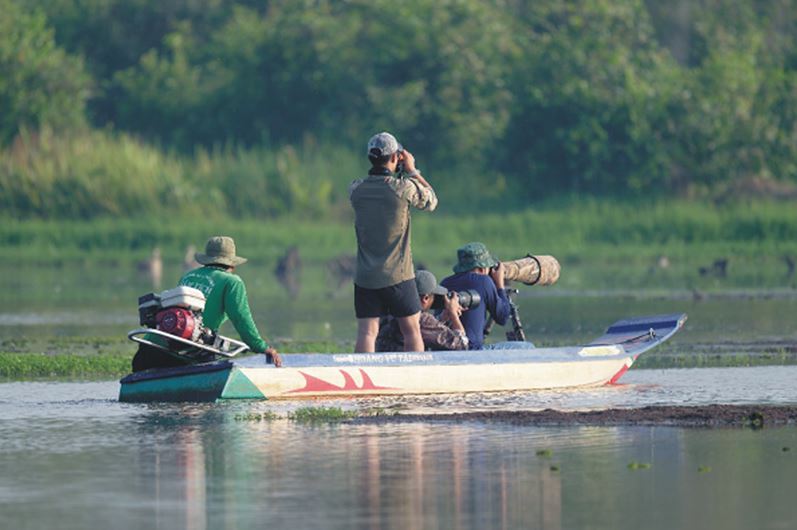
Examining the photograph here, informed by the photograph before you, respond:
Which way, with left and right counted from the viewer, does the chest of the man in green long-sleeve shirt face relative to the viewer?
facing away from the viewer and to the right of the viewer

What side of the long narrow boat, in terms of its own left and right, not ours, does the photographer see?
right

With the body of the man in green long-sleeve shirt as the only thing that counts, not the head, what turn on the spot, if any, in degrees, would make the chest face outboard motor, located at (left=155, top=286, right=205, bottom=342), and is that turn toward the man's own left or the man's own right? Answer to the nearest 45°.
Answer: approximately 180°

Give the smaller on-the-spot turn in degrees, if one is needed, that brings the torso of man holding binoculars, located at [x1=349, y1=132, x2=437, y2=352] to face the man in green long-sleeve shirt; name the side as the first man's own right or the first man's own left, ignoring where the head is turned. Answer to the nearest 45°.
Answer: approximately 135° to the first man's own left

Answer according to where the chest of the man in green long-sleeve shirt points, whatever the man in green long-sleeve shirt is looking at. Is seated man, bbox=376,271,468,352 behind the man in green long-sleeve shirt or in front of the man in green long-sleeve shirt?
in front

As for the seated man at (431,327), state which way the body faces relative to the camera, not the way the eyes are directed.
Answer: to the viewer's right

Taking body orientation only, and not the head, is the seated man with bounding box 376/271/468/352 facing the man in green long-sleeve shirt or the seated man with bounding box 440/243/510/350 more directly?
the seated man

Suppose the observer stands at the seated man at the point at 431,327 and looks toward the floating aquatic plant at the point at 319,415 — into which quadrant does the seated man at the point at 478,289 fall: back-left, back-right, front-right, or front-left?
back-left

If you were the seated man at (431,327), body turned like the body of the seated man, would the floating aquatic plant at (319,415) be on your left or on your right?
on your right

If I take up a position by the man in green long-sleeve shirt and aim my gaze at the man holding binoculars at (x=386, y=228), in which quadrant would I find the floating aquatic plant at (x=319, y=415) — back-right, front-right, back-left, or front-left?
front-right

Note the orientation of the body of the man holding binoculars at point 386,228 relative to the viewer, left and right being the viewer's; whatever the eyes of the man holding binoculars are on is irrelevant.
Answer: facing away from the viewer and to the right of the viewer

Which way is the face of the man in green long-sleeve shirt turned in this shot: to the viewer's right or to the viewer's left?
to the viewer's right
